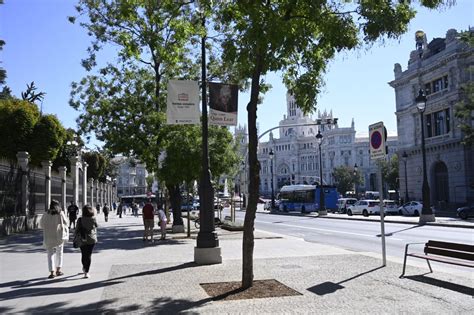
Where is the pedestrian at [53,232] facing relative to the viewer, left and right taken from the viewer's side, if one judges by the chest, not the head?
facing away from the viewer

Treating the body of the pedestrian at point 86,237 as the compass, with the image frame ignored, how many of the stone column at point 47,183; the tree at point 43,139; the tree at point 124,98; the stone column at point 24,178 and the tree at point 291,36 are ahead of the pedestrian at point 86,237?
4

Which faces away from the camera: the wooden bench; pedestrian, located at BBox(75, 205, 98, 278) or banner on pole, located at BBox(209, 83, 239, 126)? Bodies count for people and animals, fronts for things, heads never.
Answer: the pedestrian

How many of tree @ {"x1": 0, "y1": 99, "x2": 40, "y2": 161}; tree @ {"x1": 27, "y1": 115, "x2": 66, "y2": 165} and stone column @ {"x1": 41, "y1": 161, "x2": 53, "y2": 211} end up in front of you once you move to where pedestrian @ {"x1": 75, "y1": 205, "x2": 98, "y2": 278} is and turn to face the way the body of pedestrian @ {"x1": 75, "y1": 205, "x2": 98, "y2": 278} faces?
3

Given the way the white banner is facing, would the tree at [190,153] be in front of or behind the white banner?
behind

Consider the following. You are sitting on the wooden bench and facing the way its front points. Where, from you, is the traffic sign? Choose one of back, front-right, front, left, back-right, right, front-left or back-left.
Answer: right

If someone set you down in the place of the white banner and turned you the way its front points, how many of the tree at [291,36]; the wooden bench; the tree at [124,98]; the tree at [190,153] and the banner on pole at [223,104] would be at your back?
2

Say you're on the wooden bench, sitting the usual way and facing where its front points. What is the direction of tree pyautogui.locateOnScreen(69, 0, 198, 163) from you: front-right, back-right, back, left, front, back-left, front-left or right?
right

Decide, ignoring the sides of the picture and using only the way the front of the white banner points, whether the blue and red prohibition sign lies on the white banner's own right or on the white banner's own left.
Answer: on the white banner's own left

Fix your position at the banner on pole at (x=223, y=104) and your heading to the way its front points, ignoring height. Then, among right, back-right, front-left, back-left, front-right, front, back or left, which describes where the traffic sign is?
left

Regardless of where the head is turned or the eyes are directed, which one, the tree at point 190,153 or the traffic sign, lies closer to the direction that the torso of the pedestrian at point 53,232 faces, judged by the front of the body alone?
the tree

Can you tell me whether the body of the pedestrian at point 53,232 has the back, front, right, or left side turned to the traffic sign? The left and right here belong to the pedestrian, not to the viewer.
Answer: right

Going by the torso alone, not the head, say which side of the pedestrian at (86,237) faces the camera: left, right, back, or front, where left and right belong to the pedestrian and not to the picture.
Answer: back

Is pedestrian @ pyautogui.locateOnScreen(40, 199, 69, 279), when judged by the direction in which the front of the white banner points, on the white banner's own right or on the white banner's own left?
on the white banner's own right

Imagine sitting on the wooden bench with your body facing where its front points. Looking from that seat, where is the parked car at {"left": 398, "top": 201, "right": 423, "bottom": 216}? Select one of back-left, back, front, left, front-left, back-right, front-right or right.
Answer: back-right

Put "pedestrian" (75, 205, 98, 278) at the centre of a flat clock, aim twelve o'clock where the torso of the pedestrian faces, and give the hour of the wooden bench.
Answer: The wooden bench is roughly at 4 o'clock from the pedestrian.
